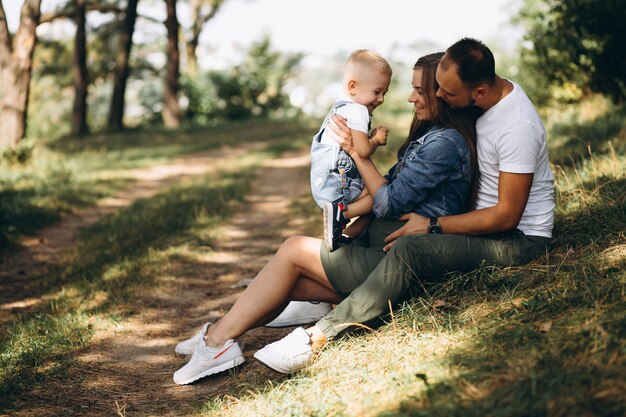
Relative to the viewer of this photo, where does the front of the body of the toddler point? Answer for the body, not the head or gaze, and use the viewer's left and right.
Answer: facing to the right of the viewer

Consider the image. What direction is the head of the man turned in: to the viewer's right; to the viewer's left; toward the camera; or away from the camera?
to the viewer's left

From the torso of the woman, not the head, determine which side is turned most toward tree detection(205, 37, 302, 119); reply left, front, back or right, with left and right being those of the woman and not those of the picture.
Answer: right

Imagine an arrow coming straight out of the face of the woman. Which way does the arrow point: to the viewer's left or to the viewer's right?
to the viewer's left

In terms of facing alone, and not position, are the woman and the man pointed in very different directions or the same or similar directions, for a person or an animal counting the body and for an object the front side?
same or similar directions

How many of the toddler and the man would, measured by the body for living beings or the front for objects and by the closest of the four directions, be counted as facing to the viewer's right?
1

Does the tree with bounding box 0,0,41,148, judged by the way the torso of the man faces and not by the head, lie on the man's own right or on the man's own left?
on the man's own right

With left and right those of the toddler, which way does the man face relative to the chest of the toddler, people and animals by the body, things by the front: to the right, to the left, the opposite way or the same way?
the opposite way

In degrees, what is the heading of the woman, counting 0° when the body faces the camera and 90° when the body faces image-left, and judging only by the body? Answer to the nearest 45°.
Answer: approximately 90°

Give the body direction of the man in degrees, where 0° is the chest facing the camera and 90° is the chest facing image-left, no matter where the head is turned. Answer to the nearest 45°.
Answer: approximately 90°
